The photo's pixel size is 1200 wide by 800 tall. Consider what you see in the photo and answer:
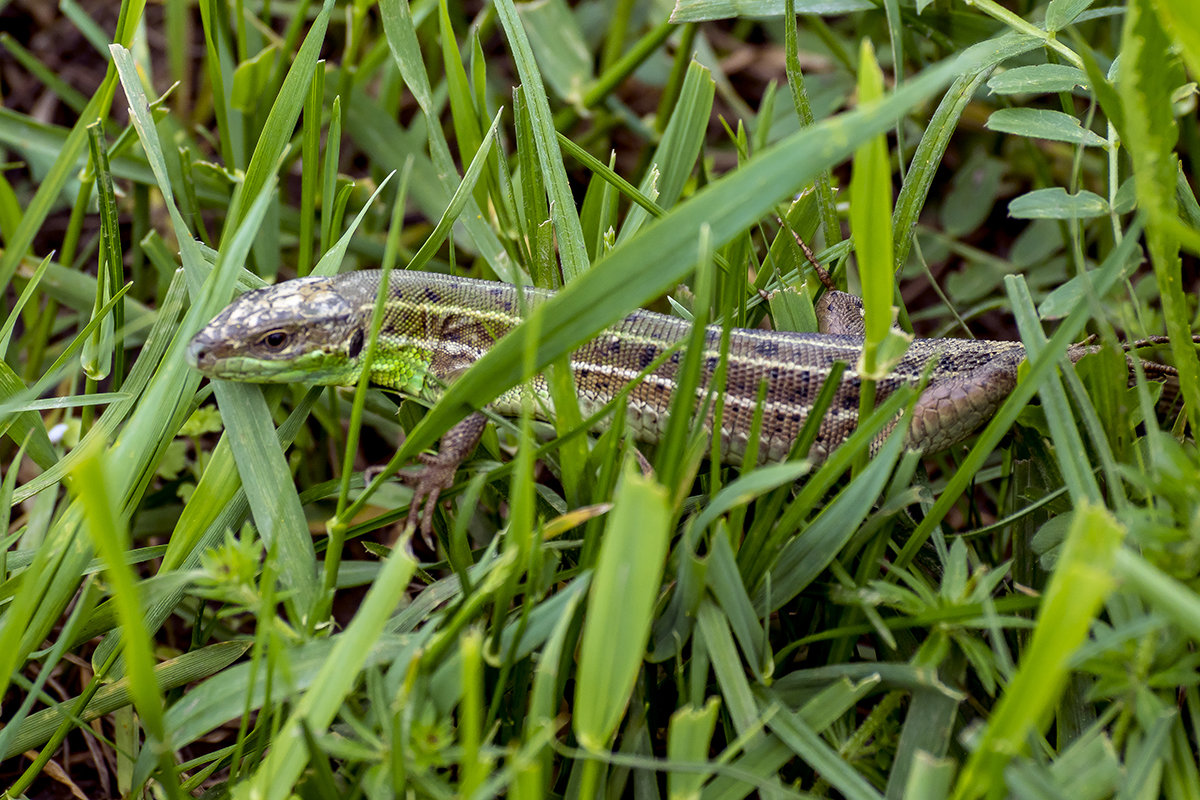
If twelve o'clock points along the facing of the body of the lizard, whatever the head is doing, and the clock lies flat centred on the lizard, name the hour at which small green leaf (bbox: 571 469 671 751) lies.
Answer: The small green leaf is roughly at 9 o'clock from the lizard.

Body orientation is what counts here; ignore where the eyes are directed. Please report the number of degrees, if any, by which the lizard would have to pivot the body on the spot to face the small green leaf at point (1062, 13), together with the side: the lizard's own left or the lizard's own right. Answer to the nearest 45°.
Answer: approximately 180°

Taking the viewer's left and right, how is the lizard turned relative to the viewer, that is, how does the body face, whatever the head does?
facing to the left of the viewer
